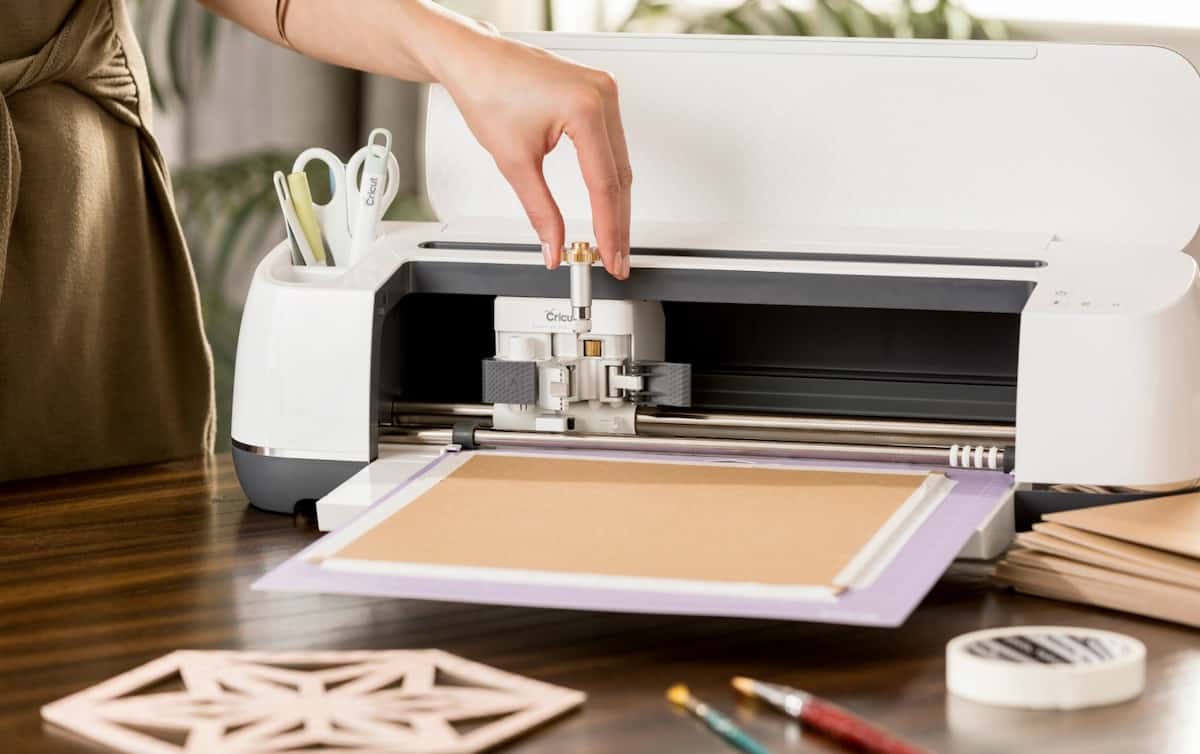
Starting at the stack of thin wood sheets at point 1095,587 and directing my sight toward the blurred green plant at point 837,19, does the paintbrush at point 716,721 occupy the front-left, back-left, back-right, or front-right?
back-left

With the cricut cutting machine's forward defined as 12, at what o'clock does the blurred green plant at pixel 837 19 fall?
The blurred green plant is roughly at 6 o'clock from the cricut cutting machine.

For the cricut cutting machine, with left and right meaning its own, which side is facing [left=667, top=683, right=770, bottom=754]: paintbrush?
front

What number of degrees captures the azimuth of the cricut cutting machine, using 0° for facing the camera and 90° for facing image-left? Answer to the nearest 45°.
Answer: approximately 0°
